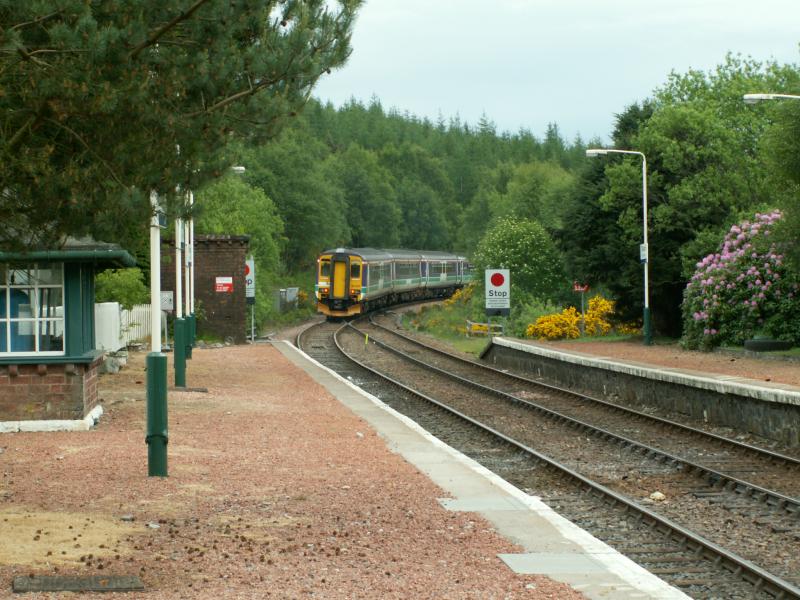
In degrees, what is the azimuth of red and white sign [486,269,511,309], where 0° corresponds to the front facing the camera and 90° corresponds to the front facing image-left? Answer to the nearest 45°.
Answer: approximately 0°

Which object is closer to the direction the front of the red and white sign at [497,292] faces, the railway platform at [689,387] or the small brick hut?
the railway platform

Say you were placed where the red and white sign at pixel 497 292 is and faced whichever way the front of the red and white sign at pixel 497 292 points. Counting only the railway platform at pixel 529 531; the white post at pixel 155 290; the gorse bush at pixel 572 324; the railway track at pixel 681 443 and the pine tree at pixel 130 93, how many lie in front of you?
4

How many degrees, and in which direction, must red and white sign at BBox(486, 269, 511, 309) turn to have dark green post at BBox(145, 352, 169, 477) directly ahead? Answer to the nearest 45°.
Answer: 0° — it already faces it

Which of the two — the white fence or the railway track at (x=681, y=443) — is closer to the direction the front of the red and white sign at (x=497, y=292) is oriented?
the railway track

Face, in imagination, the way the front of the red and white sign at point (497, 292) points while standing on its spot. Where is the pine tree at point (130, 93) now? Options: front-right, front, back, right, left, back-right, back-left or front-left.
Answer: front

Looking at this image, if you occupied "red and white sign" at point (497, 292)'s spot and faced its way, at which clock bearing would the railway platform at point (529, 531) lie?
The railway platform is roughly at 12 o'clock from the red and white sign.

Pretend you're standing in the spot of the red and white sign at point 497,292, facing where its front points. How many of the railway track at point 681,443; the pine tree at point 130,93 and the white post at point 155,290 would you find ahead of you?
3

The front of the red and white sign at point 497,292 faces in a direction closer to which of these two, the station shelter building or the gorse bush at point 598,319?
the station shelter building

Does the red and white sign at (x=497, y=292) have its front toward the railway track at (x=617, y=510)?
yes

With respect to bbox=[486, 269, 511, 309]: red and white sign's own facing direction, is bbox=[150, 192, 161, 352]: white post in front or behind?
in front

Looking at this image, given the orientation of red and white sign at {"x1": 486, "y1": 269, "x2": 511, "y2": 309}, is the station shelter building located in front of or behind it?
in front

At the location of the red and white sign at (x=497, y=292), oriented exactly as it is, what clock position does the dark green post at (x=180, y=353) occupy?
The dark green post is roughly at 1 o'clock from the red and white sign.

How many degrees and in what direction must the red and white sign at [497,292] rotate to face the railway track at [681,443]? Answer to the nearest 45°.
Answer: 0° — it already faces it

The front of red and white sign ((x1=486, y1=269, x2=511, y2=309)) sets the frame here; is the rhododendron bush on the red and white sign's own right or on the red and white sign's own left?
on the red and white sign's own left
